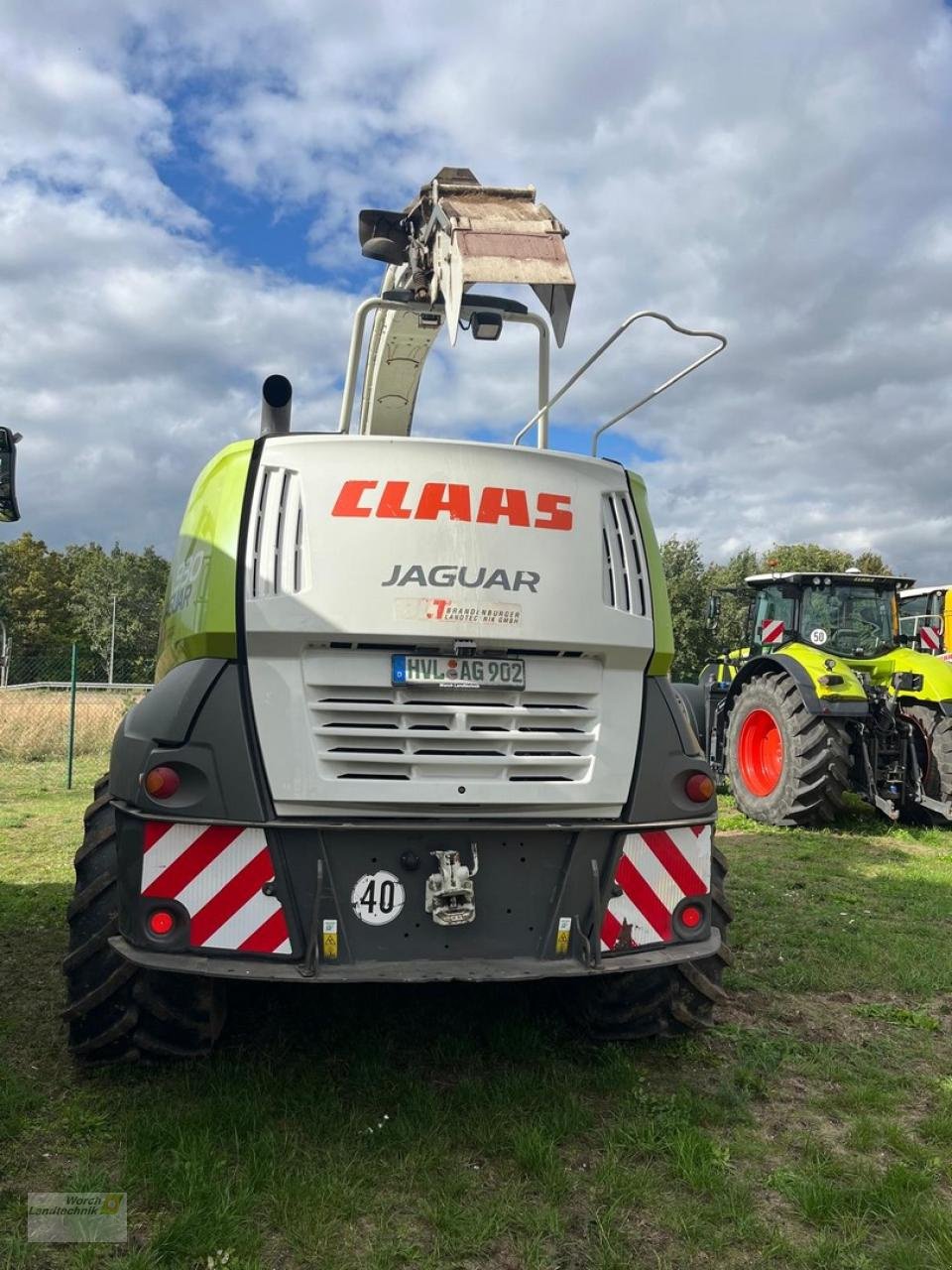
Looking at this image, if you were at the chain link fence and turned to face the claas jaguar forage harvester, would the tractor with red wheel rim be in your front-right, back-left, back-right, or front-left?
front-left

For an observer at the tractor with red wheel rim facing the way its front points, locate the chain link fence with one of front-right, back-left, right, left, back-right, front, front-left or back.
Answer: front-left

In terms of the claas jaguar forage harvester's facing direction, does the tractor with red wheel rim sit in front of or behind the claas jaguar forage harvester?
in front

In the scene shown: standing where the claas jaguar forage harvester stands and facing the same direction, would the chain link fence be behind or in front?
in front

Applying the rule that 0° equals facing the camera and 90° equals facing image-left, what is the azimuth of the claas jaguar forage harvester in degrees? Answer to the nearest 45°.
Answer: approximately 180°

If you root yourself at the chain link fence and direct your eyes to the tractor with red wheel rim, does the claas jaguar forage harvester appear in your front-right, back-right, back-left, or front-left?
front-right

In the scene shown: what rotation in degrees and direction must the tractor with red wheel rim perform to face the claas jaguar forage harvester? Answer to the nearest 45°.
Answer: approximately 135° to its left
